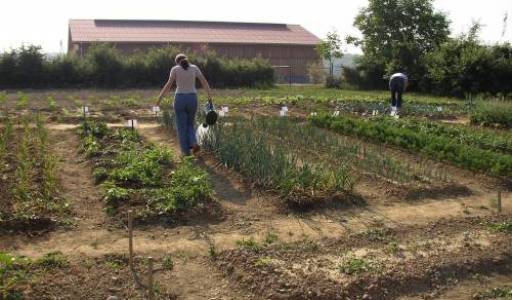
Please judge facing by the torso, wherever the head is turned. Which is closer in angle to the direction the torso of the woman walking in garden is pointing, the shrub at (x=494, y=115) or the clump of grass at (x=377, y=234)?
the shrub

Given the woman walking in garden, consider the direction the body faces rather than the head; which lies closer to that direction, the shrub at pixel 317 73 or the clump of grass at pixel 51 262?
the shrub

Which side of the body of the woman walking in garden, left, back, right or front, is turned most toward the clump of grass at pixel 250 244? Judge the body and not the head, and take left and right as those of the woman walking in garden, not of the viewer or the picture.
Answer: back

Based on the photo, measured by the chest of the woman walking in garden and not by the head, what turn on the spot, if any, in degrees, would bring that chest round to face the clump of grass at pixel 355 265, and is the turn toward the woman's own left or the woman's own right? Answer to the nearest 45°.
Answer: approximately 180°

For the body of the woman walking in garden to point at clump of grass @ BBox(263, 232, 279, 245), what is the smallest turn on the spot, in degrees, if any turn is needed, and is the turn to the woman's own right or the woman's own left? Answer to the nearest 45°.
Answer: approximately 180°

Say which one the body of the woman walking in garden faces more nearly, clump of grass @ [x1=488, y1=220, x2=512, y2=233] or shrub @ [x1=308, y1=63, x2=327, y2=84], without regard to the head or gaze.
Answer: the shrub

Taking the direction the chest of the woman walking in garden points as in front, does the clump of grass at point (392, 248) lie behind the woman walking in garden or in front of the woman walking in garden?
behind

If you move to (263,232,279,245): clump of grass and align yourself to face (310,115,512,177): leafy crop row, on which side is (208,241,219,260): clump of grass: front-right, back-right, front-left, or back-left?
back-left

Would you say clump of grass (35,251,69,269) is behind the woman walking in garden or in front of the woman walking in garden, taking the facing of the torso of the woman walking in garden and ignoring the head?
behind

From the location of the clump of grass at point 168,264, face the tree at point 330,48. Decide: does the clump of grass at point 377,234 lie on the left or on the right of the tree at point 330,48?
right

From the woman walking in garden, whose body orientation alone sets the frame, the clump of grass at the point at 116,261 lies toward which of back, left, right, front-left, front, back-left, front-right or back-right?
back

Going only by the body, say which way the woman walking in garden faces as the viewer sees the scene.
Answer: away from the camera
